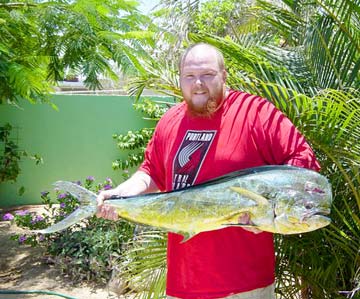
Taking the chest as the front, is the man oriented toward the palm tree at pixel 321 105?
no

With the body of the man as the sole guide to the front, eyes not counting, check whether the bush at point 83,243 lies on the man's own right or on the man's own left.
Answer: on the man's own right

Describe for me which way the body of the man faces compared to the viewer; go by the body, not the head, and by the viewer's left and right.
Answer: facing the viewer and to the left of the viewer

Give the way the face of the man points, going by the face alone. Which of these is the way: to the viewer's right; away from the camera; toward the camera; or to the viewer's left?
toward the camera
